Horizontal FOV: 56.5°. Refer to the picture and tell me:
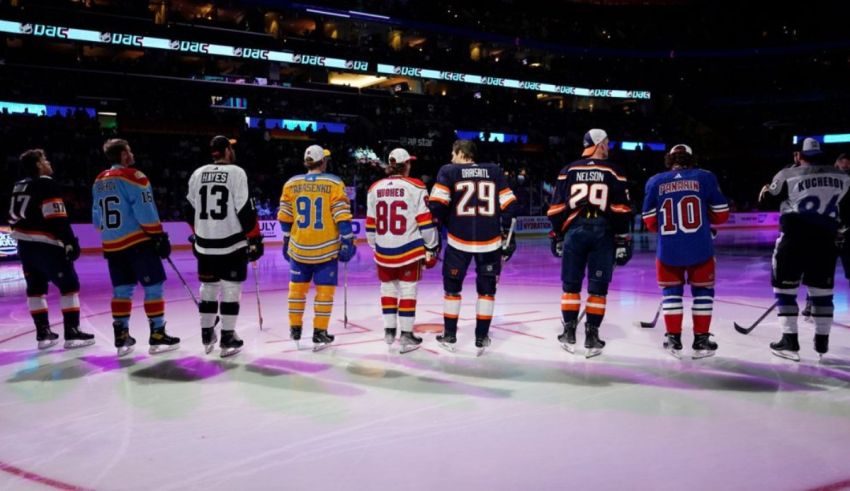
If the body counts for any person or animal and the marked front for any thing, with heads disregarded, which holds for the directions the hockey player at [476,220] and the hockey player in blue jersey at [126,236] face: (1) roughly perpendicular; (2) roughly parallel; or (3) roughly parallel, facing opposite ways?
roughly parallel

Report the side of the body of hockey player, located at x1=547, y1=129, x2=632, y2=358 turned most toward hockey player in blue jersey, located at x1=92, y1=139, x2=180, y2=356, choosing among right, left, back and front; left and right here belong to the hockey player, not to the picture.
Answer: left

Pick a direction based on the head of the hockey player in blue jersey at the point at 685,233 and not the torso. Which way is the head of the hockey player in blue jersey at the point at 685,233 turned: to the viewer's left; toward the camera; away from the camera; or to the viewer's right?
away from the camera

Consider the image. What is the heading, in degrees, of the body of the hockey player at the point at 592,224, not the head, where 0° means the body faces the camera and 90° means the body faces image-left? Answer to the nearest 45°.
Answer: approximately 180°

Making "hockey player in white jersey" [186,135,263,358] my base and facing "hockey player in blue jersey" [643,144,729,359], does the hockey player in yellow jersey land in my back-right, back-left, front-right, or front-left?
front-left

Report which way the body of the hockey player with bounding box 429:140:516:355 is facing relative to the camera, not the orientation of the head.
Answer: away from the camera

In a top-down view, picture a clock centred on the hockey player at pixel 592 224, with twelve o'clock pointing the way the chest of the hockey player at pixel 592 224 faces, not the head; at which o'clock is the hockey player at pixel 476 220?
the hockey player at pixel 476 220 is roughly at 9 o'clock from the hockey player at pixel 592 224.

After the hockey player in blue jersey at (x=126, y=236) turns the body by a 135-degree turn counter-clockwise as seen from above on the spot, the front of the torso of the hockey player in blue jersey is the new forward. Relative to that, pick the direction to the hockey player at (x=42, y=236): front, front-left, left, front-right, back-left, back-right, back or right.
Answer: front-right

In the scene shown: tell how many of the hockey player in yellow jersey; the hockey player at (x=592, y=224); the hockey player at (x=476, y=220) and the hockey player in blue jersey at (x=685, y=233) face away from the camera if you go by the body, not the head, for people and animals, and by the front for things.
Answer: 4

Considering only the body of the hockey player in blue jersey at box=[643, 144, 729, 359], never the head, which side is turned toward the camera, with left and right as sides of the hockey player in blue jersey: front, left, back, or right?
back

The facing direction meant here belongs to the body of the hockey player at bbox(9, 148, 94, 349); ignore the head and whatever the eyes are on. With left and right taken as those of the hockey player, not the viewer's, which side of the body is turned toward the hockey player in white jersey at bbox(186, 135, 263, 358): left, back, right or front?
right

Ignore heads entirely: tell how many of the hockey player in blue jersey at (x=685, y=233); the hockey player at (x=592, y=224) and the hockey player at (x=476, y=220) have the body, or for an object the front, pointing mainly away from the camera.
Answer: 3

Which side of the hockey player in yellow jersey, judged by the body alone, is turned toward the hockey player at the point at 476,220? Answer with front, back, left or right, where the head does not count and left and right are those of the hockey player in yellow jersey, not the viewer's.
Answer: right

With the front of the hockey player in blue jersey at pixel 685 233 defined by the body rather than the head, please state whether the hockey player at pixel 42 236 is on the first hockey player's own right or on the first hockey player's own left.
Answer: on the first hockey player's own left

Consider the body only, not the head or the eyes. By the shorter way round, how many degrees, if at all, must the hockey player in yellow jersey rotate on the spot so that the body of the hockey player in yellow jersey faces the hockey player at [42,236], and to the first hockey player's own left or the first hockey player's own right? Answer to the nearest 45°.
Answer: approximately 90° to the first hockey player's own left

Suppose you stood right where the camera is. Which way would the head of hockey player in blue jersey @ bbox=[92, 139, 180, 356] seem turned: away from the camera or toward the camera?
away from the camera
